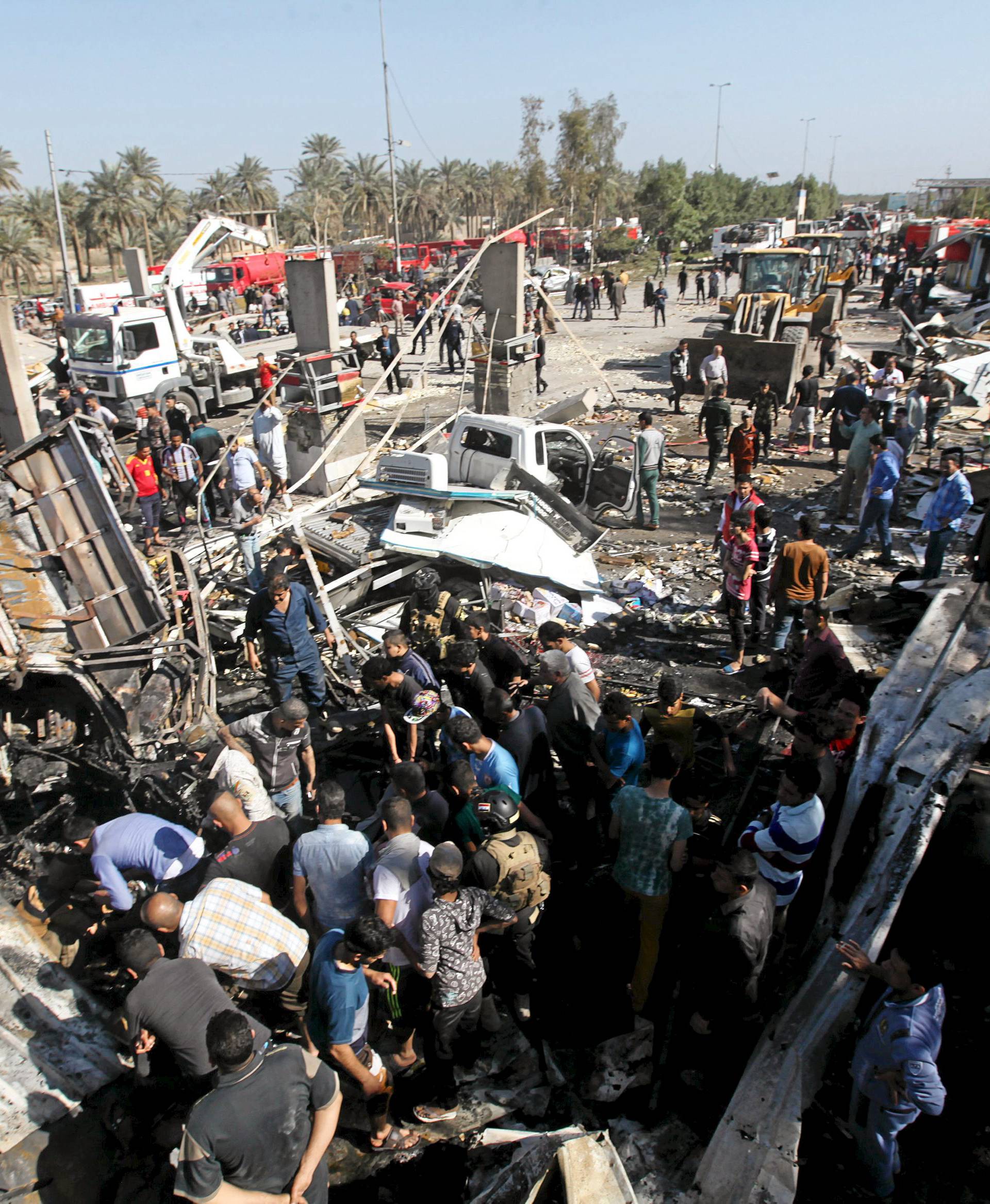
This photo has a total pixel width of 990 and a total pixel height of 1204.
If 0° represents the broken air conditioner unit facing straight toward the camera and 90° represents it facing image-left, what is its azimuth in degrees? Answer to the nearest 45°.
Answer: approximately 45°

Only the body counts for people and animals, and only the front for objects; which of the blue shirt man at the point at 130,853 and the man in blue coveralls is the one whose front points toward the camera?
the man in blue coveralls

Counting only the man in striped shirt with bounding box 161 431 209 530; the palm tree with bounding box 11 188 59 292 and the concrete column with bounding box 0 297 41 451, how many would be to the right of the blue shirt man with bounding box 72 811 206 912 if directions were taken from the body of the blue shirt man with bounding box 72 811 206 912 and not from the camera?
3

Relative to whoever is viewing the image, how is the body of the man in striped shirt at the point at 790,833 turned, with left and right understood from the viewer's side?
facing to the left of the viewer

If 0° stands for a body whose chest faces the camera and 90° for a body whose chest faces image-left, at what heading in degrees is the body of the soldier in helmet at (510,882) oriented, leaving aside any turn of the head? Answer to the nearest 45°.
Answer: approximately 135°

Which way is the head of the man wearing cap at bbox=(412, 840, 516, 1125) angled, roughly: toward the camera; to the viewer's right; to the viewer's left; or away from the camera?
away from the camera

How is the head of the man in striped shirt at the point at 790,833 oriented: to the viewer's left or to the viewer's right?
to the viewer's left

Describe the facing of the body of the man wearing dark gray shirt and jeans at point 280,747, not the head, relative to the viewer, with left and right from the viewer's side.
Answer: facing the viewer

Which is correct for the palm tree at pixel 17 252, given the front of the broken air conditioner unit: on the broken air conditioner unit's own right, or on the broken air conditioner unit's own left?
on the broken air conditioner unit's own right

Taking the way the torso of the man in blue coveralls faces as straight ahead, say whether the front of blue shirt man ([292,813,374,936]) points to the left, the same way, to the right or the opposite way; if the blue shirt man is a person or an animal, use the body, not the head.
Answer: the opposite way

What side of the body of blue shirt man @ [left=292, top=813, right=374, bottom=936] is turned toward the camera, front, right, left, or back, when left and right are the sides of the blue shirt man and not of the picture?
back
